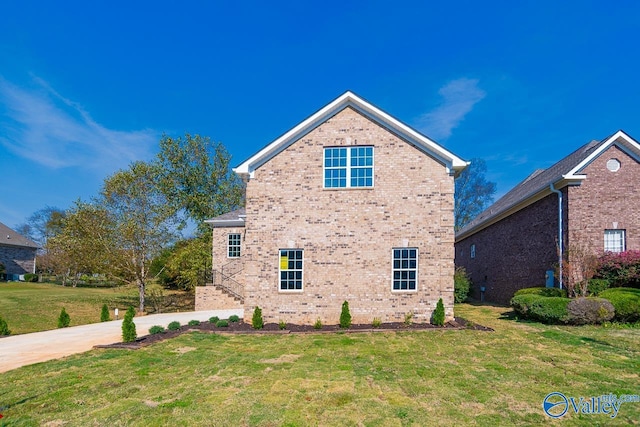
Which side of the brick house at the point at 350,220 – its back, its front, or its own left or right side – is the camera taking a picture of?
left
